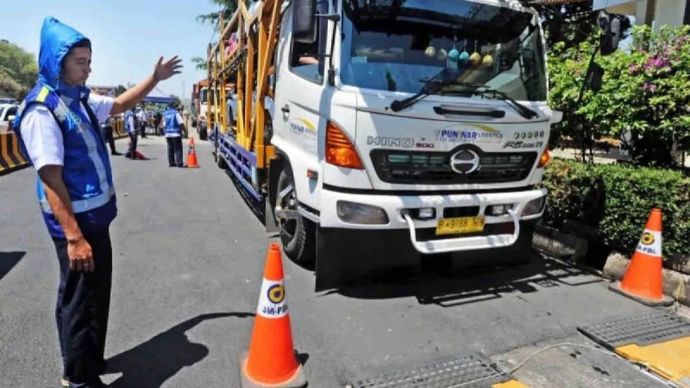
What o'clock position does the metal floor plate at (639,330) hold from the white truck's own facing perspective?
The metal floor plate is roughly at 11 o'clock from the white truck.

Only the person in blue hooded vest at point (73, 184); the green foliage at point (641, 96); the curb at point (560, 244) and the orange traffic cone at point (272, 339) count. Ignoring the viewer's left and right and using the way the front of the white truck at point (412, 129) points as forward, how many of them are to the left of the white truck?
2

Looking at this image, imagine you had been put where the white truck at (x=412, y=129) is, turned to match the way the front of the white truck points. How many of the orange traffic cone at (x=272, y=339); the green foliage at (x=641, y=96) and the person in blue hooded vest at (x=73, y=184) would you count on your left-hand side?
1

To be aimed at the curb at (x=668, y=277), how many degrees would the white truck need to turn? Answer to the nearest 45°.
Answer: approximately 45° to its left

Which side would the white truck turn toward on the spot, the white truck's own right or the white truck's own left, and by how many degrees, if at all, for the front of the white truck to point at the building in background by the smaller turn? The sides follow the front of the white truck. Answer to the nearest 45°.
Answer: approximately 90° to the white truck's own left

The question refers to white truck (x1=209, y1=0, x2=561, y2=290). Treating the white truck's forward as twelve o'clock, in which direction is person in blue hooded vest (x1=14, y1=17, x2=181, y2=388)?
The person in blue hooded vest is roughly at 1 o'clock from the white truck.

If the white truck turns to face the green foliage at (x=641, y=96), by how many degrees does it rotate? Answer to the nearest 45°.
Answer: approximately 90° to its left

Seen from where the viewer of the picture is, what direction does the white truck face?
facing the viewer and to the right of the viewer

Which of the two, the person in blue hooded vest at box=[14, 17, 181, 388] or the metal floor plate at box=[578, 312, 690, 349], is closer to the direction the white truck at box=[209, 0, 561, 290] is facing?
the metal floor plate

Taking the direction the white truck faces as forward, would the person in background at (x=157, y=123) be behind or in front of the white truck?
behind

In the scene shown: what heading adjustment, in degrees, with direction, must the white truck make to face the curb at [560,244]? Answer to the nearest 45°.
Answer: approximately 90° to its left
